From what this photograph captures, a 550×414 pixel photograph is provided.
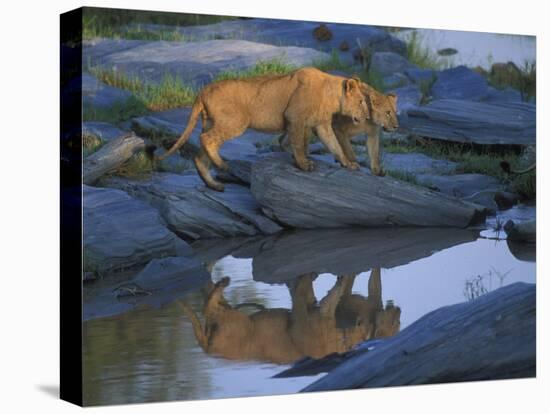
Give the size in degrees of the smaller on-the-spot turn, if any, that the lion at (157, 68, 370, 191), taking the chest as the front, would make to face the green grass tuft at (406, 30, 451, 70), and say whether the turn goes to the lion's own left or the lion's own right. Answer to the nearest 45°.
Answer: approximately 45° to the lion's own left

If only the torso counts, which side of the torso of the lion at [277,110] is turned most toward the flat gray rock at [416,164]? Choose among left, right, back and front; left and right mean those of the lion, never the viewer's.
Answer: front

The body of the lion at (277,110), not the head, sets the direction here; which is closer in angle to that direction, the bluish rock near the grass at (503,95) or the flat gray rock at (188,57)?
the bluish rock near the grass

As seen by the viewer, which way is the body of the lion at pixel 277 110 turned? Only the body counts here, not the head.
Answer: to the viewer's right
